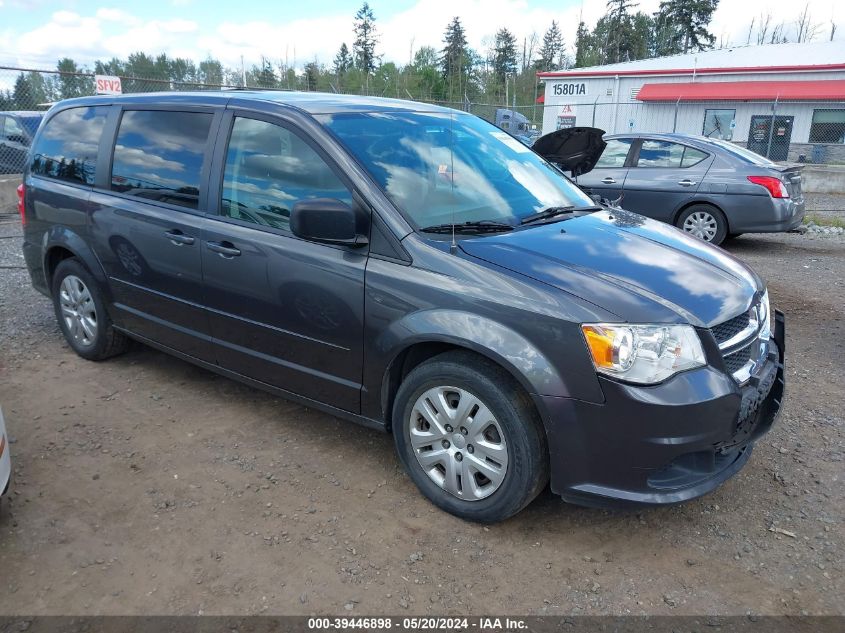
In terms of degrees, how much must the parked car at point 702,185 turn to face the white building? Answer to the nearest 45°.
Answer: approximately 90° to its right

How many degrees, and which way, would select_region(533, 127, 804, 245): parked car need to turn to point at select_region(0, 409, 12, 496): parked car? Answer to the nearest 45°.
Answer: approximately 90° to its left

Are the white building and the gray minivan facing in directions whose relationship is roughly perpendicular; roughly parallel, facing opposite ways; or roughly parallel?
roughly perpendicular

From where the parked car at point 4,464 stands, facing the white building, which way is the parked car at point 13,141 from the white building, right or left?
left

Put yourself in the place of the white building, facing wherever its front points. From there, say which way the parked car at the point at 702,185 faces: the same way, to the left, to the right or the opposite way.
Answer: to the right

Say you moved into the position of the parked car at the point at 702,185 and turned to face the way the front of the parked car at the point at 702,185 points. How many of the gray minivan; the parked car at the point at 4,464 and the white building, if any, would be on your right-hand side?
1

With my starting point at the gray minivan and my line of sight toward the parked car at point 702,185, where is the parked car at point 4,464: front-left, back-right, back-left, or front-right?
back-left

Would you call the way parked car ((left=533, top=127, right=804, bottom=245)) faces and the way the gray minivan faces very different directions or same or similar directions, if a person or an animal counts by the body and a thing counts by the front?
very different directions

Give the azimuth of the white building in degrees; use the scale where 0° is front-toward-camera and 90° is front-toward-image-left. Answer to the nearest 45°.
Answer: approximately 0°

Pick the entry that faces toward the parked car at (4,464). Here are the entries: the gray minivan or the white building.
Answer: the white building

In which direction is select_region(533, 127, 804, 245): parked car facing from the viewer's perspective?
to the viewer's left
